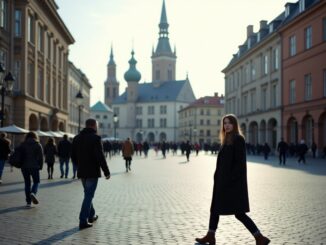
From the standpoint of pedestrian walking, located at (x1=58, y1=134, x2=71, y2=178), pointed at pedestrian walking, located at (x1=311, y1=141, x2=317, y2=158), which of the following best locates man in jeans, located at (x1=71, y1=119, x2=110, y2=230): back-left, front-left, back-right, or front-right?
back-right

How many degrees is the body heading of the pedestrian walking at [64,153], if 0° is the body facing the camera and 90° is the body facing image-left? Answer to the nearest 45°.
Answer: approximately 180°

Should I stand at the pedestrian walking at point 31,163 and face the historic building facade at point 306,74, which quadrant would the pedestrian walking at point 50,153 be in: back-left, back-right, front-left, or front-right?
front-left

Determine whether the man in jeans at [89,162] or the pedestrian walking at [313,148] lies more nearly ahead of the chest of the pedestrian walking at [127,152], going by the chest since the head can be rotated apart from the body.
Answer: the pedestrian walking

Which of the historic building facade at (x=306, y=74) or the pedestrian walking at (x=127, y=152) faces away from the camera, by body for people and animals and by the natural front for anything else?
the pedestrian walking

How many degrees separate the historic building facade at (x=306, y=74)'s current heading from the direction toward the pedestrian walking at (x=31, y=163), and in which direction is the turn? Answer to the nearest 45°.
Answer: approximately 45° to its left

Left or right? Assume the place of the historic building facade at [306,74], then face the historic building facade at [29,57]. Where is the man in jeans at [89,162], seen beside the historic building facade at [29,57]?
left

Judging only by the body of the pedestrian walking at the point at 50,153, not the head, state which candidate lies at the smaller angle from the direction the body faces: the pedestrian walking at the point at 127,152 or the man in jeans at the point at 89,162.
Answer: the pedestrian walking

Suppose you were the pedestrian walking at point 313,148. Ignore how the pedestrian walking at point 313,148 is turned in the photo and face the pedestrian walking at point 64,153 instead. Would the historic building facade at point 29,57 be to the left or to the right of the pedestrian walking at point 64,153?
right

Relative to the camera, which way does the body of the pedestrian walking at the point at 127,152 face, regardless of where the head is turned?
away from the camera

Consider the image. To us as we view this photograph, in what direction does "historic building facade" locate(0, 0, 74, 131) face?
facing the viewer and to the right of the viewer
